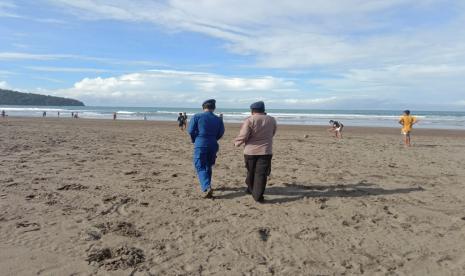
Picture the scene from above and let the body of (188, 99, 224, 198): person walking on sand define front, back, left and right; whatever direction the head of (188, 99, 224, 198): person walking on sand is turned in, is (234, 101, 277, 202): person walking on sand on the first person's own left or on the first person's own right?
on the first person's own right

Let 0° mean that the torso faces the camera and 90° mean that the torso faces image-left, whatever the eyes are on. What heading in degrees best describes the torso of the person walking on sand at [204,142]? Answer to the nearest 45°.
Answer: approximately 180°
